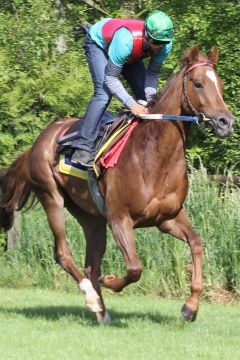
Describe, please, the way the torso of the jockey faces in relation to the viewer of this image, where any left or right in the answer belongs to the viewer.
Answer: facing the viewer and to the right of the viewer

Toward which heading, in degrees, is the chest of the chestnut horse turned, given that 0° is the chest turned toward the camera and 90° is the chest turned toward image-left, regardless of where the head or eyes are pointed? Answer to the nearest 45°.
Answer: approximately 315°
